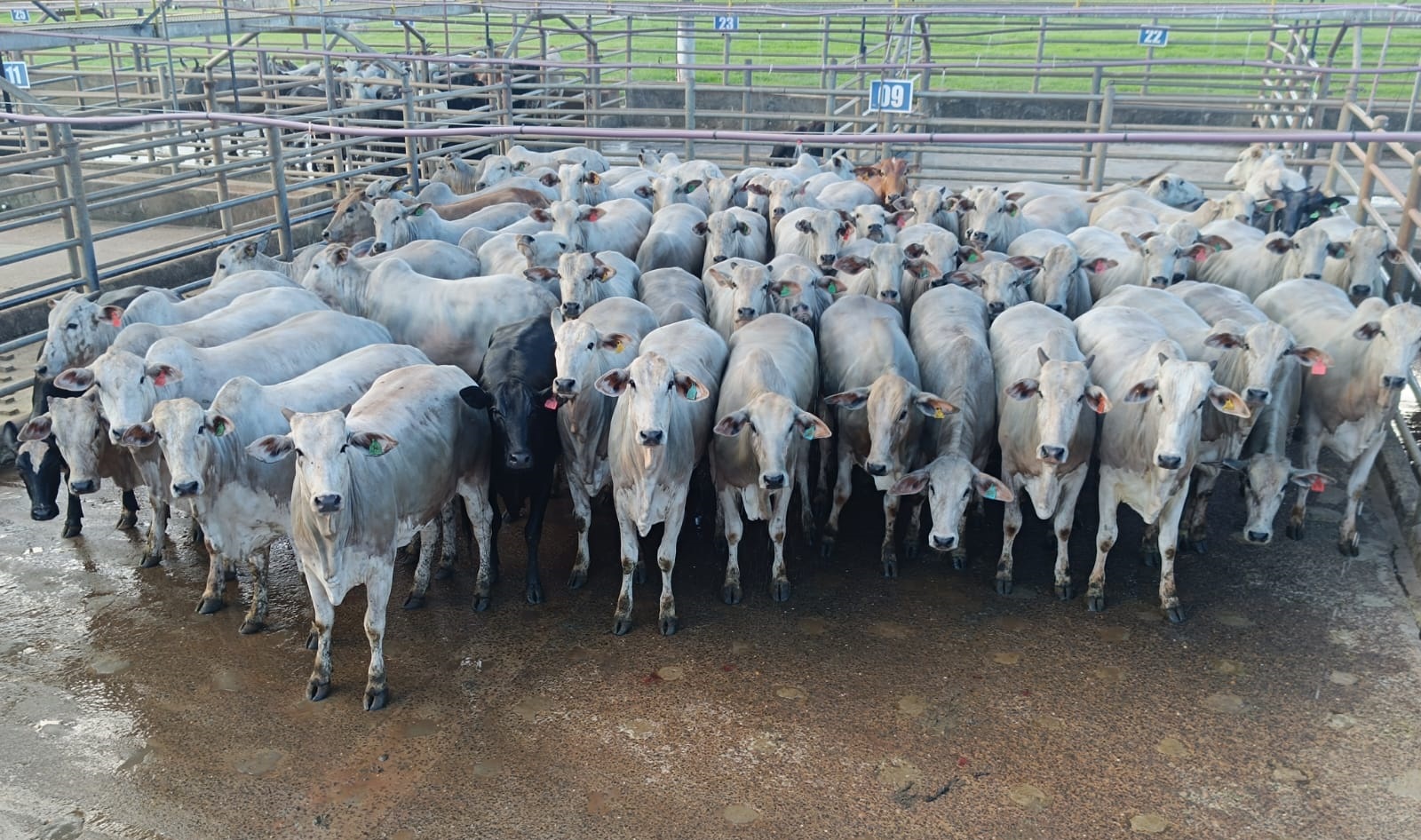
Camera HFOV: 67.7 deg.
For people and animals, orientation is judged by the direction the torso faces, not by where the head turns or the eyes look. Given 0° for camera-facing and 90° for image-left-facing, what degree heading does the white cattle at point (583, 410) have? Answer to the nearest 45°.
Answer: approximately 45°

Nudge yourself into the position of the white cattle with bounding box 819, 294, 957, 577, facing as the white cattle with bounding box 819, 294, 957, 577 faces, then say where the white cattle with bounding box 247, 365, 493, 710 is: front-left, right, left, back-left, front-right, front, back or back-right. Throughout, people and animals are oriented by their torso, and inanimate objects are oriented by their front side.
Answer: front-right

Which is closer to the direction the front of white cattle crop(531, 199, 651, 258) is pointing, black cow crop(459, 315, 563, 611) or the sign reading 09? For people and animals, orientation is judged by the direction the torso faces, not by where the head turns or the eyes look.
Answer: the black cow

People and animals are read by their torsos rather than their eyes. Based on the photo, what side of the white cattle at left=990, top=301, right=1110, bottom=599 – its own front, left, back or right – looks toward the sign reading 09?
back

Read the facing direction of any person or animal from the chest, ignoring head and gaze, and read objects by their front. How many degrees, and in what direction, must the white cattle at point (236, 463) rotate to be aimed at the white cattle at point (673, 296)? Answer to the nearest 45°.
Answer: approximately 180°

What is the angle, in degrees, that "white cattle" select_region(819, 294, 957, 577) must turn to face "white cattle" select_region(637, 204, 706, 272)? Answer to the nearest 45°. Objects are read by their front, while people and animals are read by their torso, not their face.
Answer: approximately 135° to its right

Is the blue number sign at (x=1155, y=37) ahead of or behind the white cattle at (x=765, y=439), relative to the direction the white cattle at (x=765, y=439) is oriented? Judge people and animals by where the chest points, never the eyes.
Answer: behind

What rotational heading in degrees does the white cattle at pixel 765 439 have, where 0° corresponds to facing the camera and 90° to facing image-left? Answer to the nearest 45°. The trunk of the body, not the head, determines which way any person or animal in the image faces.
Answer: approximately 0°

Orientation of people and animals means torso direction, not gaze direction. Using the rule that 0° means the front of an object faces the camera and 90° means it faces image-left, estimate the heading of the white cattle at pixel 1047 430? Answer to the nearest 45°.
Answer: approximately 0°

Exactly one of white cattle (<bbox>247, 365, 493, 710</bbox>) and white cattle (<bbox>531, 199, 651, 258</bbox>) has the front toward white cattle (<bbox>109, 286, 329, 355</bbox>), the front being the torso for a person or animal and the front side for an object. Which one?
white cattle (<bbox>531, 199, 651, 258</bbox>)

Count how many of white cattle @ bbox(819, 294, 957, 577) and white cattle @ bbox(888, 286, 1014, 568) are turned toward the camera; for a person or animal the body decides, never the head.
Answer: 2

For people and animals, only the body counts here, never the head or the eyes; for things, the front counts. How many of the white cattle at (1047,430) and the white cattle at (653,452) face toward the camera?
2
